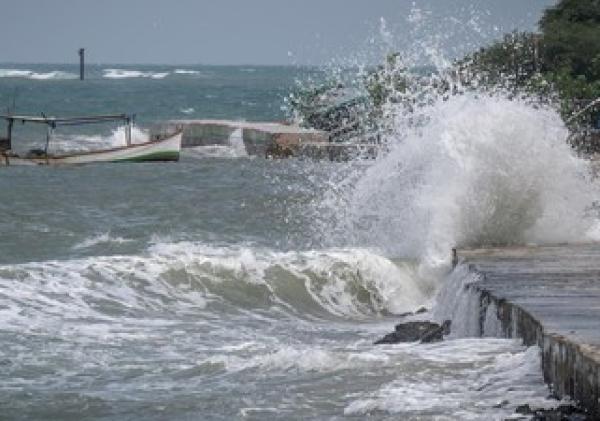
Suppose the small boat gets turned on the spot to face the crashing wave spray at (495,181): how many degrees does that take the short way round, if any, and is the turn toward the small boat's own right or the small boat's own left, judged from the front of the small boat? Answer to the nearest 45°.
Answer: approximately 90° to the small boat's own right

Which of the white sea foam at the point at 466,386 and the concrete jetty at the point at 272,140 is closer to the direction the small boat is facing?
the concrete jetty

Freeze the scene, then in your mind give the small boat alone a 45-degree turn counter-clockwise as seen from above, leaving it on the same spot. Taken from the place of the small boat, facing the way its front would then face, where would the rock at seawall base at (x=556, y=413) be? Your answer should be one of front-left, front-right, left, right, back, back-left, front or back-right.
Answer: back-right

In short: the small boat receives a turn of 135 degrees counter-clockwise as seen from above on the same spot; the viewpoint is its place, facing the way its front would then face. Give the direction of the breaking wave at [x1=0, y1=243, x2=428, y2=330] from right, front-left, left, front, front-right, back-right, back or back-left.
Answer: back-left

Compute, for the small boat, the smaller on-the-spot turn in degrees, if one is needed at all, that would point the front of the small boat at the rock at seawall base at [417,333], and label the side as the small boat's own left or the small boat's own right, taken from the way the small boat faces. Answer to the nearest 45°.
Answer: approximately 90° to the small boat's own right

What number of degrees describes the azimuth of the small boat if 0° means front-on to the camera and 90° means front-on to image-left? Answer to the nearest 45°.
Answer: approximately 270°

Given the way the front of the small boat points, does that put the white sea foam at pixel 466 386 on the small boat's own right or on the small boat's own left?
on the small boat's own right

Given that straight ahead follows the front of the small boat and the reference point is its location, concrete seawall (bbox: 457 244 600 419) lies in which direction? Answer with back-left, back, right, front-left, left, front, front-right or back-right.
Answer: right
